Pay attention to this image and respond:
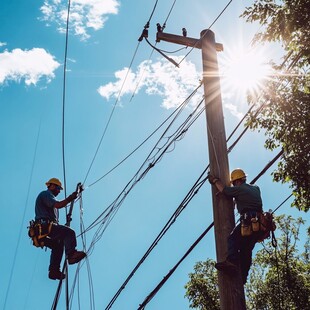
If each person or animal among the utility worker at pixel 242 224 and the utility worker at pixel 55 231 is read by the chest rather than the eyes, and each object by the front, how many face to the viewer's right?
1

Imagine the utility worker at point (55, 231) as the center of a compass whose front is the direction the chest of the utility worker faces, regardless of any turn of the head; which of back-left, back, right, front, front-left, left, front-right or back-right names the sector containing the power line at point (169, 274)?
front-right

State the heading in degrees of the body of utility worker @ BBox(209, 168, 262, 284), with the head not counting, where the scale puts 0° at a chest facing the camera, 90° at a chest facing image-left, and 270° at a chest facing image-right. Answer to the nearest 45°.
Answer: approximately 135°

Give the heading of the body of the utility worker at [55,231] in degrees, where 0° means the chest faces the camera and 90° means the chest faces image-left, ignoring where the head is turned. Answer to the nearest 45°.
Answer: approximately 270°

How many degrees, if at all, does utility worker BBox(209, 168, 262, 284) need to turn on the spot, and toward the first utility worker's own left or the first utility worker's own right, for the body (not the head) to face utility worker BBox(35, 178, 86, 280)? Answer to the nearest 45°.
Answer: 0° — they already face them
